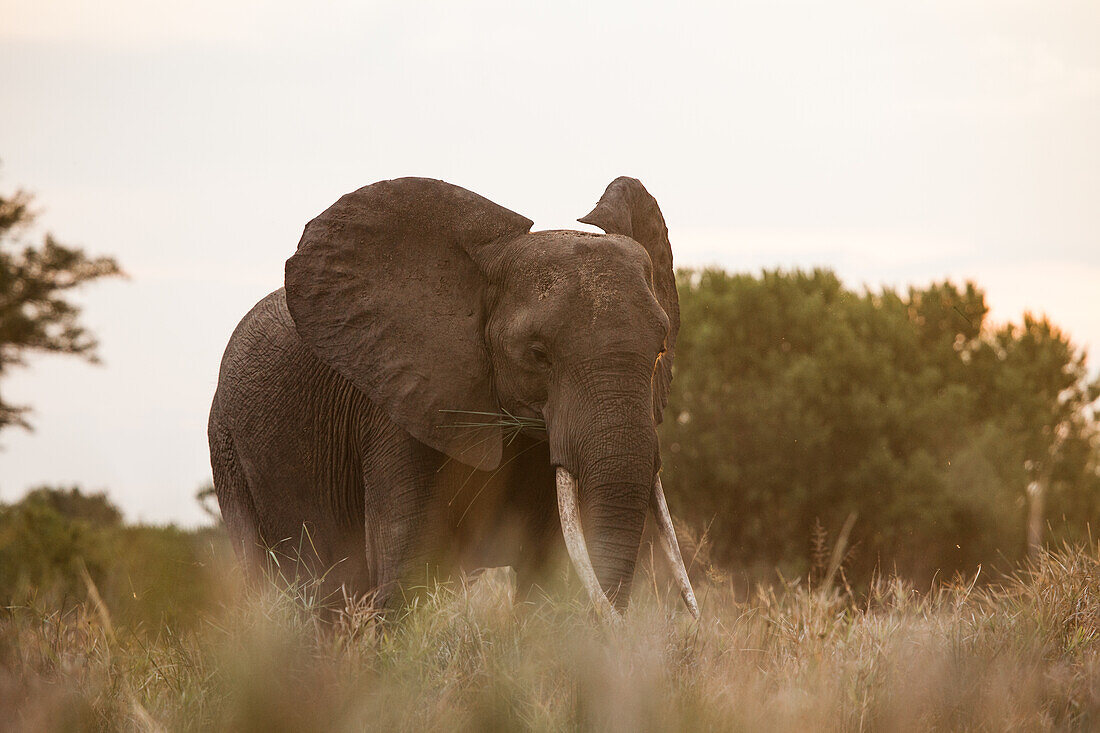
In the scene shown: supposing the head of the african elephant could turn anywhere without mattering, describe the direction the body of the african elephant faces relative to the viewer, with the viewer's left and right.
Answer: facing the viewer and to the right of the viewer

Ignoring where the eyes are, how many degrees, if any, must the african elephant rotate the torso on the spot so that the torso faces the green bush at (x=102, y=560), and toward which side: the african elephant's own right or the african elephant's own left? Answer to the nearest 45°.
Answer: approximately 180°
